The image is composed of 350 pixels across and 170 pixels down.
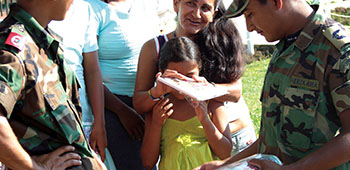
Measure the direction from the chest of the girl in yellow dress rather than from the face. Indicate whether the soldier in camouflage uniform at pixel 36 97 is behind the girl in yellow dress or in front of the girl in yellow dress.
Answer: in front

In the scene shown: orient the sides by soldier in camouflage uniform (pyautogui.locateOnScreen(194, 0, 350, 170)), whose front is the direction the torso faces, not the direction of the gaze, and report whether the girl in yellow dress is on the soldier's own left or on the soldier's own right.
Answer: on the soldier's own right

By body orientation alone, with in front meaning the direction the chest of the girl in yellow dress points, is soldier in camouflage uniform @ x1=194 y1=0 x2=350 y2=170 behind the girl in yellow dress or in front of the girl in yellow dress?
in front

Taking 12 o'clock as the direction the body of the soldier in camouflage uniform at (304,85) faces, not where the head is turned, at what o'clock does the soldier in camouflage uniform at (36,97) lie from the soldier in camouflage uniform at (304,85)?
the soldier in camouflage uniform at (36,97) is roughly at 1 o'clock from the soldier in camouflage uniform at (304,85).

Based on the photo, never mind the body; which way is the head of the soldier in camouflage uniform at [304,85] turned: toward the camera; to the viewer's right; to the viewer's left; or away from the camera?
to the viewer's left

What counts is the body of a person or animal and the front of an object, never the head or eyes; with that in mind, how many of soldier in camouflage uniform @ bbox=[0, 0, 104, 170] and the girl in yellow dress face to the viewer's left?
0

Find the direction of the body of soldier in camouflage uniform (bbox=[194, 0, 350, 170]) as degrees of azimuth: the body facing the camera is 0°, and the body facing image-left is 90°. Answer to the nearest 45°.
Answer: approximately 45°
